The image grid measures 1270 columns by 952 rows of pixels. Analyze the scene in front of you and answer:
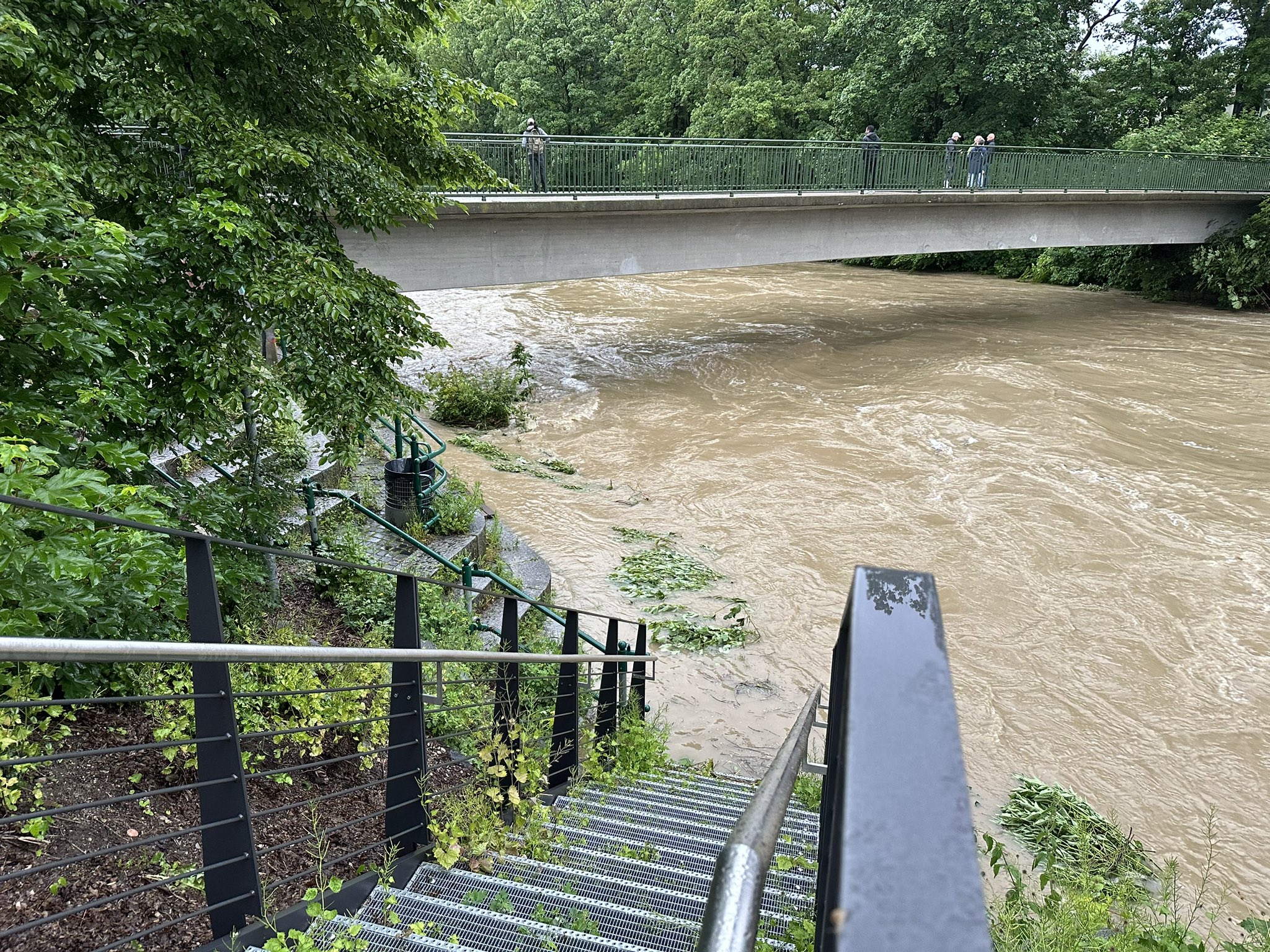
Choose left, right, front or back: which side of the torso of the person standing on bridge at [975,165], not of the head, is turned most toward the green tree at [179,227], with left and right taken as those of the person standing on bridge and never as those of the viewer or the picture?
back

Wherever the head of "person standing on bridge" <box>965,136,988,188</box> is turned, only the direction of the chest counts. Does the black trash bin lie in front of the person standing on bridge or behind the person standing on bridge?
in front
